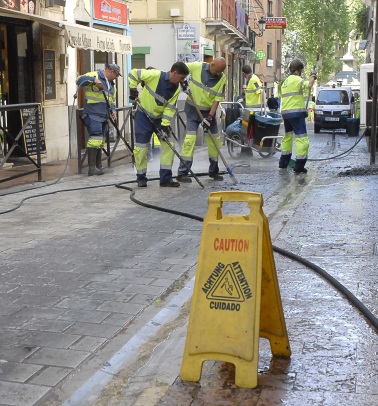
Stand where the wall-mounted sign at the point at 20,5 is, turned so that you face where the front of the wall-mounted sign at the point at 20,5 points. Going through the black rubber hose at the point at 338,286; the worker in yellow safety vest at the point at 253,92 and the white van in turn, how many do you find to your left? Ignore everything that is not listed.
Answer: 2

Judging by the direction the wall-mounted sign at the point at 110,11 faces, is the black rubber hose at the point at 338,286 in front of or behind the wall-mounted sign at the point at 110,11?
in front

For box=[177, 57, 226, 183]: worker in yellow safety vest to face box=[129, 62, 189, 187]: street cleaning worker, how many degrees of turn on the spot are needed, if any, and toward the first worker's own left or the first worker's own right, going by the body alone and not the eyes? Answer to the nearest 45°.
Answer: approximately 90° to the first worker's own right

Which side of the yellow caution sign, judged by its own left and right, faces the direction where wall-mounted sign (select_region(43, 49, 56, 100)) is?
back

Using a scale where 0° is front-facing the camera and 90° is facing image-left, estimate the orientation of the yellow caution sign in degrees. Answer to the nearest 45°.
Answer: approximately 0°

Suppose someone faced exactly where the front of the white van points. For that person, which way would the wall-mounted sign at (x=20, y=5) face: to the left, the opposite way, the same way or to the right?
to the left

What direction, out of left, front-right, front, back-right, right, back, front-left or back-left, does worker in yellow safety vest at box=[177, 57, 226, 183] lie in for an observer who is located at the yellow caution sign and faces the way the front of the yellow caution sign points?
back

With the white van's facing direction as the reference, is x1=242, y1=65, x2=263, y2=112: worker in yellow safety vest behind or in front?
in front

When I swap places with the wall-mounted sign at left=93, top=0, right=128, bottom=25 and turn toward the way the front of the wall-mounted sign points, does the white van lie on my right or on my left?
on my left

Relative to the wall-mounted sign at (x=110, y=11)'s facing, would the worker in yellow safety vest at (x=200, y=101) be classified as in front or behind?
in front
